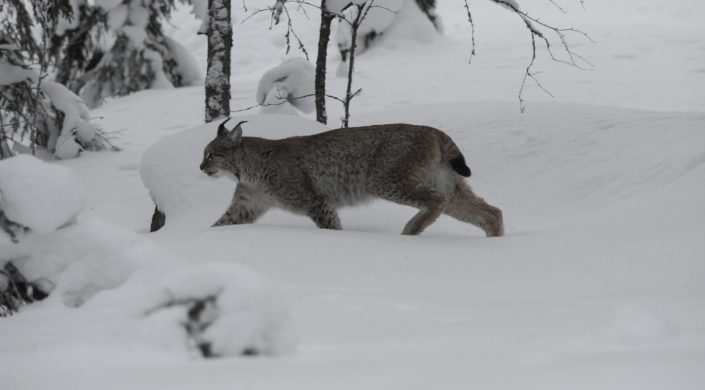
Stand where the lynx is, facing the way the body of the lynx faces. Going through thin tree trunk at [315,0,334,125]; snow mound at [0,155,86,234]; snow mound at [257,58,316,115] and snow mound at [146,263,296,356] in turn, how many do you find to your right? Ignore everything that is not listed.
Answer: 2

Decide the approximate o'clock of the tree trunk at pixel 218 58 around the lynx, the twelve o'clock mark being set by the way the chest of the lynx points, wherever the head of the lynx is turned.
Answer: The tree trunk is roughly at 2 o'clock from the lynx.

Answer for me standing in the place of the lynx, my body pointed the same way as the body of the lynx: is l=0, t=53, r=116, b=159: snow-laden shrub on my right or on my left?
on my right

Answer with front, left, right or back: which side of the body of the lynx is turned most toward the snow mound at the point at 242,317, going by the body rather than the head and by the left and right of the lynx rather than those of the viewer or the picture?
left

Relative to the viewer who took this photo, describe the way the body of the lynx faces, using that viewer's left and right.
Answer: facing to the left of the viewer

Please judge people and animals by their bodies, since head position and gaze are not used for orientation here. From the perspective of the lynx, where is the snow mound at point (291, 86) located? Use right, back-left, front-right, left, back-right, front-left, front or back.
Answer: right

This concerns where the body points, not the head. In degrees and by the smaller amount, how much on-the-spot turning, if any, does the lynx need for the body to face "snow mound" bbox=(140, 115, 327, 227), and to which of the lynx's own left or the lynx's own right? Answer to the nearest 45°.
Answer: approximately 45° to the lynx's own right

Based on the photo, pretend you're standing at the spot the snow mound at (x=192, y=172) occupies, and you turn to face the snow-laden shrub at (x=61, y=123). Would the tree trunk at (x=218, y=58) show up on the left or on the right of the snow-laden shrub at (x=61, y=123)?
right

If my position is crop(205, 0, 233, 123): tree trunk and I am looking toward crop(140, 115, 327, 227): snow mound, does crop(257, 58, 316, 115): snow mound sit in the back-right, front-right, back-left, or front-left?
back-left

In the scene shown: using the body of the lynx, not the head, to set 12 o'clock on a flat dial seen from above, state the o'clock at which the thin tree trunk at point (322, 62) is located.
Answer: The thin tree trunk is roughly at 3 o'clock from the lynx.
